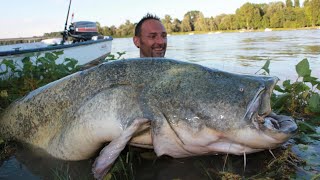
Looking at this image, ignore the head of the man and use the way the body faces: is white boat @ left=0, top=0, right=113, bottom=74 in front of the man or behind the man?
behind

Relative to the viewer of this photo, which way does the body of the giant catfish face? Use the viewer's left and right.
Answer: facing to the right of the viewer
